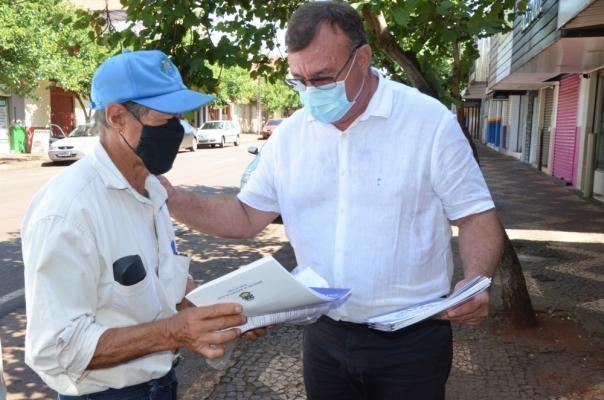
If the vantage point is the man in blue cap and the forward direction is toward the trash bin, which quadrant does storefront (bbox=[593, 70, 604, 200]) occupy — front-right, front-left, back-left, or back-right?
front-right

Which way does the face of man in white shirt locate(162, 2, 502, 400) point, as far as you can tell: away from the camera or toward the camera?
toward the camera

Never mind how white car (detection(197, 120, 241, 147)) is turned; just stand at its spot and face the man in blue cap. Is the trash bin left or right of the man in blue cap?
right

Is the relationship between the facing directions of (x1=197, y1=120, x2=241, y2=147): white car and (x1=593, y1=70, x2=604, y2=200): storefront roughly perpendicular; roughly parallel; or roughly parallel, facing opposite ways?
roughly perpendicular

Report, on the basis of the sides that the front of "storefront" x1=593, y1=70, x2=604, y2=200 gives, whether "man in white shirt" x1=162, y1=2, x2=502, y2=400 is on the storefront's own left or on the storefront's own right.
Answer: on the storefront's own left

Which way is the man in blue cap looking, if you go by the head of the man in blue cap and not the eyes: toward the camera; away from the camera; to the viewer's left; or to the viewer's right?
to the viewer's right

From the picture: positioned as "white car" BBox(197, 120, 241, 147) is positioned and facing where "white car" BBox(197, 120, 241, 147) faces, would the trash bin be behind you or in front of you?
in front

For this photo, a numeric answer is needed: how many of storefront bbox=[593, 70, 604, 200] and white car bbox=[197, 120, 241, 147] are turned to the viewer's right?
0

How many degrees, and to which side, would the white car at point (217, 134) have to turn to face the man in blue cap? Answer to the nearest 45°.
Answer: approximately 45° to its left

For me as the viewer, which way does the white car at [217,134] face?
facing the viewer and to the left of the viewer

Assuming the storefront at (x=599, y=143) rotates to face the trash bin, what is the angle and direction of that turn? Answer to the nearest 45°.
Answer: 0° — it already faces it

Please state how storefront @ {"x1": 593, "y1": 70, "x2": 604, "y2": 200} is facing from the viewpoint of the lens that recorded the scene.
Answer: facing to the left of the viewer

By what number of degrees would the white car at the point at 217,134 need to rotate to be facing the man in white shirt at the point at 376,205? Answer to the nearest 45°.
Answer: approximately 45° to its left

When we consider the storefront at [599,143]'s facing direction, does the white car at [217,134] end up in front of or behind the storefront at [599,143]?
in front

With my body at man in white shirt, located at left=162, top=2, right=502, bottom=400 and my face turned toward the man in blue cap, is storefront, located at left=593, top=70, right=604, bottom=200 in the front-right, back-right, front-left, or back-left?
back-right
